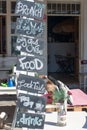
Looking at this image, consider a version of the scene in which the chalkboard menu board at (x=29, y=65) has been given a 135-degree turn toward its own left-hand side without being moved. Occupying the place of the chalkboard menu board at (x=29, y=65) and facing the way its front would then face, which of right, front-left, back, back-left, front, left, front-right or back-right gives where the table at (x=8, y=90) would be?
front-left

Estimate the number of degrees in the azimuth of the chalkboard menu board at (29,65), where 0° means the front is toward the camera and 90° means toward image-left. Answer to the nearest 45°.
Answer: approximately 0°
